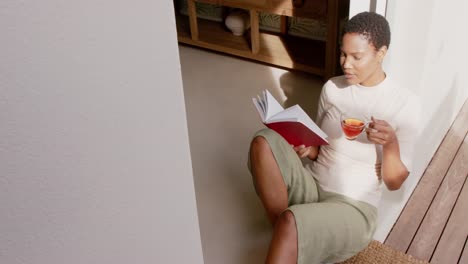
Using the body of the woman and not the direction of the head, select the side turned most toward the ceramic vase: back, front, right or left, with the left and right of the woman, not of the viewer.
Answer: right

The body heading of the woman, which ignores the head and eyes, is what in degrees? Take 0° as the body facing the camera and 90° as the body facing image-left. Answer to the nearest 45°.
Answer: approximately 45°

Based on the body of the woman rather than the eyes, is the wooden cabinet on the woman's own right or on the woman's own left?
on the woman's own right

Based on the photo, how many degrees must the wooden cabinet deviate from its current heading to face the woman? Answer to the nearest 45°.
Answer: approximately 45° to its left
